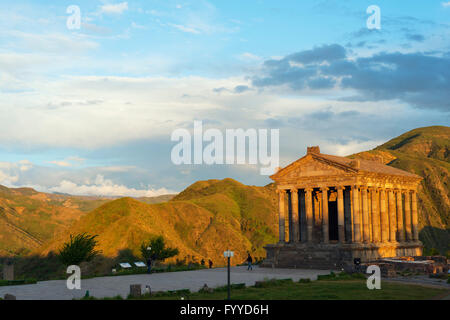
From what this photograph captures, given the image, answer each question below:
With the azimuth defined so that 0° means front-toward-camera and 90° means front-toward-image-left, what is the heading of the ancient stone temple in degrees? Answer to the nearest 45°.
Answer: approximately 45°
